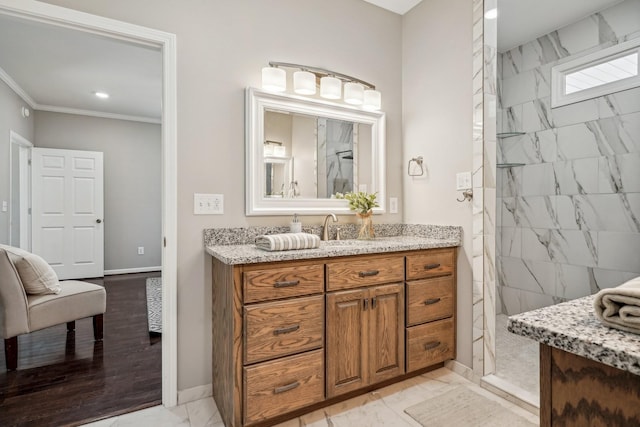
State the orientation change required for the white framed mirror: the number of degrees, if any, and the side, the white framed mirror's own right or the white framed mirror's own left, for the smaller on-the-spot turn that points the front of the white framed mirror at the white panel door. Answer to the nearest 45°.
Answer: approximately 180°

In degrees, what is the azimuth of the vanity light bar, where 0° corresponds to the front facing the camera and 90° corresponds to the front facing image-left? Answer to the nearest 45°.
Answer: approximately 315°

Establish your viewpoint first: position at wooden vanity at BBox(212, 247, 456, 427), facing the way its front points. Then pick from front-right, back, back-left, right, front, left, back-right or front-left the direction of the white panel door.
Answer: back

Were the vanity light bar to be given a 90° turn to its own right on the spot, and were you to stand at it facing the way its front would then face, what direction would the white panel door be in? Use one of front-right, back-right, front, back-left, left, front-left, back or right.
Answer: right
